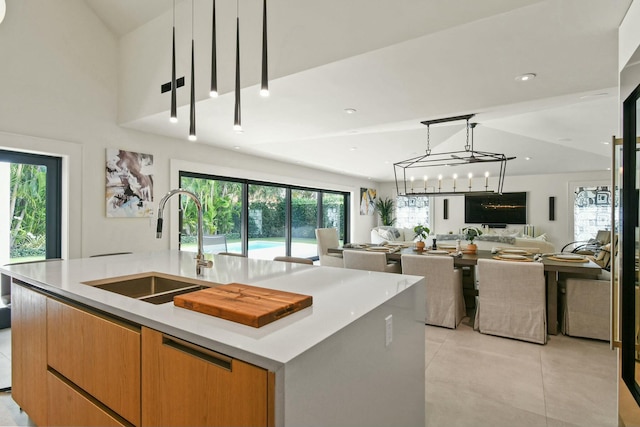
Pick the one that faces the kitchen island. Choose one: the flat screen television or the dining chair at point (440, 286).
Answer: the flat screen television

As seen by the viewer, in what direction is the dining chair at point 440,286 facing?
away from the camera

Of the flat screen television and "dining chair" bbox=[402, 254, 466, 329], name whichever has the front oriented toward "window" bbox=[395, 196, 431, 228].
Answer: the dining chair

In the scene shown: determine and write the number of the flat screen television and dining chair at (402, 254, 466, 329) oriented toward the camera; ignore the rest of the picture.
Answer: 1

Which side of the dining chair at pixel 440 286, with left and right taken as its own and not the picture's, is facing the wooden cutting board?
back

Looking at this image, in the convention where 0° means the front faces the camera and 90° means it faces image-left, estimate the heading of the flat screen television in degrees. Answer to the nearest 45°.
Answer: approximately 0°

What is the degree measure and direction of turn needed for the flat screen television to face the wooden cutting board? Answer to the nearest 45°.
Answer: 0° — it already faces it

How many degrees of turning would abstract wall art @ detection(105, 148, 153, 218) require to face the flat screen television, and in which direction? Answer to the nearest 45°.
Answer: approximately 45° to its left
